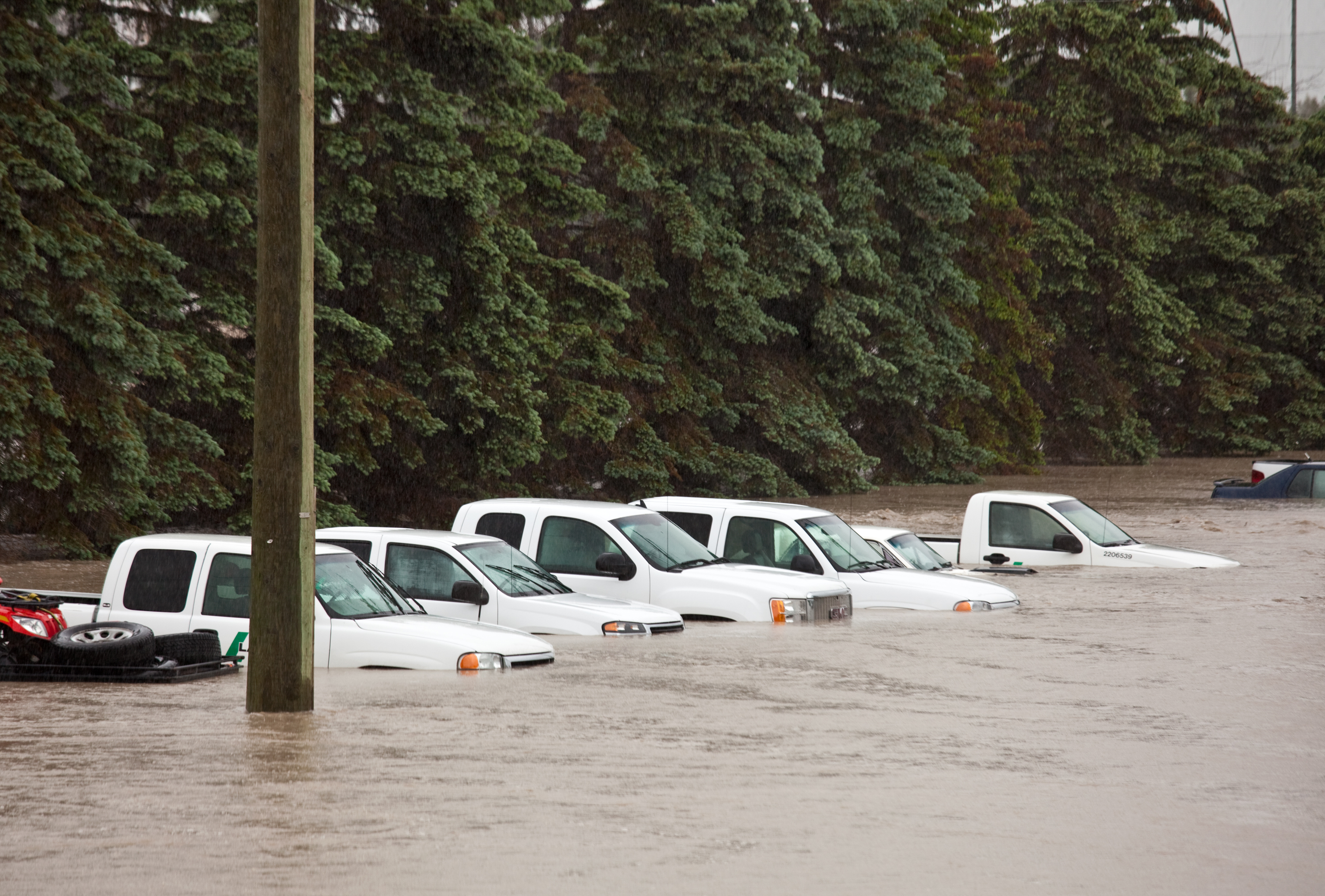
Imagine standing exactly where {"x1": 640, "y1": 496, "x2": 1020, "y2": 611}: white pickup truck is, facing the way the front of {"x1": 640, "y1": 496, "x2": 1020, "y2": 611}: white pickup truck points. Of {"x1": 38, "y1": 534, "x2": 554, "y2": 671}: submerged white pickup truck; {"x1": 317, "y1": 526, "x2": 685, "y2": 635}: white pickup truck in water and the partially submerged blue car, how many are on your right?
2

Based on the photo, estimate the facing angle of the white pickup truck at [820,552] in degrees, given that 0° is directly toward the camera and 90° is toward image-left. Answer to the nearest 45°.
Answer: approximately 315°

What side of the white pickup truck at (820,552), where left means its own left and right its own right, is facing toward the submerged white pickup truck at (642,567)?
right

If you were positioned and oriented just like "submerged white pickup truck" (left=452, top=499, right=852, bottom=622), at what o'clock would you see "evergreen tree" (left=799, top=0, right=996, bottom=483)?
The evergreen tree is roughly at 8 o'clock from the submerged white pickup truck.

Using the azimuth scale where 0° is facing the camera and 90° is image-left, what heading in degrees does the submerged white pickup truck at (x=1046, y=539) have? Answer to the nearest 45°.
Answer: approximately 270°

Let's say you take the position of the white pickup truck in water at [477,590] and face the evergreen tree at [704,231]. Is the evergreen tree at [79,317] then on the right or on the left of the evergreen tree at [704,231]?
left

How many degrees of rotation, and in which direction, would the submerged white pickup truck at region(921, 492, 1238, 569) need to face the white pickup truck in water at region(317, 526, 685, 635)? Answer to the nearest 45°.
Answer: approximately 135° to its right
